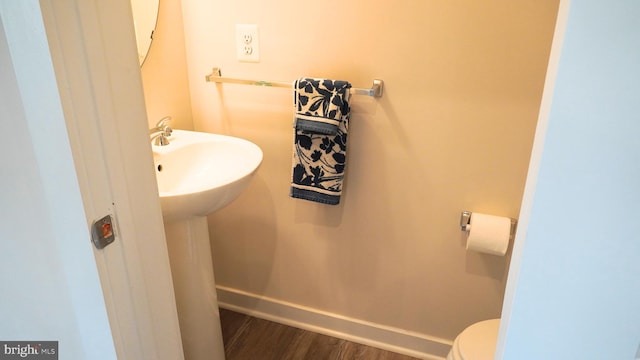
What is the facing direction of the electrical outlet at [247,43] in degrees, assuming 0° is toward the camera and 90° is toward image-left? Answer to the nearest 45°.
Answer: approximately 0°
